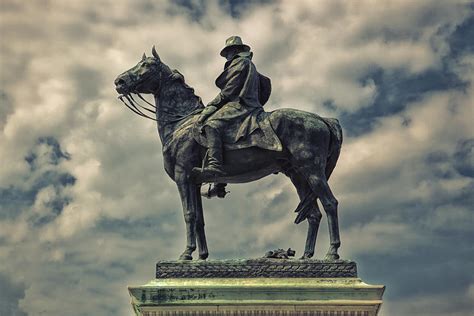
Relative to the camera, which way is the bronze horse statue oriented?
to the viewer's left
